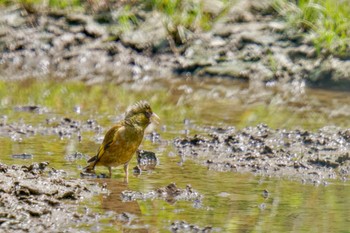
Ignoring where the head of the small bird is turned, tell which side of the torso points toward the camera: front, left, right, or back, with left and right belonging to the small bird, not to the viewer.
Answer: right
